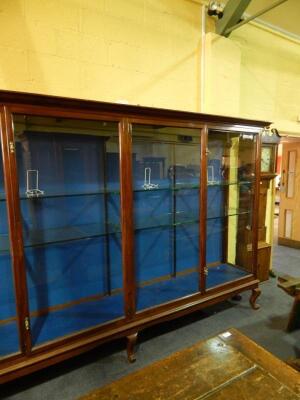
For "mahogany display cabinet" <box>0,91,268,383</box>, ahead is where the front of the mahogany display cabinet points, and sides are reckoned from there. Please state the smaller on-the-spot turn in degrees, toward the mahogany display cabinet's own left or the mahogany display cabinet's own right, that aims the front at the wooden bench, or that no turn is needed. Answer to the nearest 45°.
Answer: approximately 45° to the mahogany display cabinet's own left

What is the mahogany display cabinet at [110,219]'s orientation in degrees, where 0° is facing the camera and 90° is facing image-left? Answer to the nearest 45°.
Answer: approximately 315°
